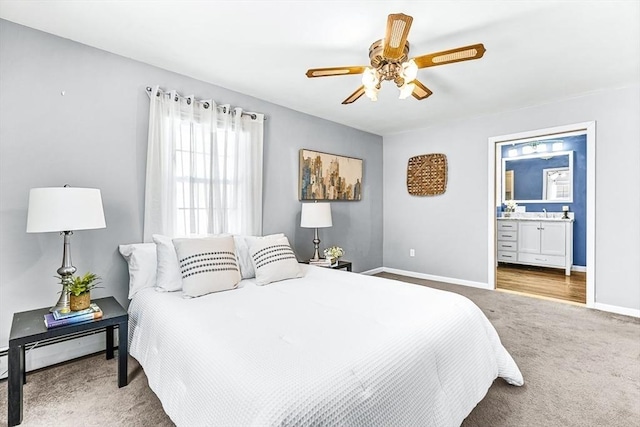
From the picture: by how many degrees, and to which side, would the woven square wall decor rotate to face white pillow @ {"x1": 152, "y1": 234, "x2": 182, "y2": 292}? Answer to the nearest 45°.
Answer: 0° — it already faces it

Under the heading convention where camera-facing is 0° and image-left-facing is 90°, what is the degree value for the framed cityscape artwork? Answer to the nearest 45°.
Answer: approximately 315°

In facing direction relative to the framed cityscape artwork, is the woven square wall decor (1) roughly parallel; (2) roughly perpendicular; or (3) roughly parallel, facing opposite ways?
roughly perpendicular

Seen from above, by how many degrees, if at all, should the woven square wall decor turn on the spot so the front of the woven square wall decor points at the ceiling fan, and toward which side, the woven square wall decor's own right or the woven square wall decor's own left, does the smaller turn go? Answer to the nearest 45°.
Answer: approximately 45° to the woven square wall decor's own left

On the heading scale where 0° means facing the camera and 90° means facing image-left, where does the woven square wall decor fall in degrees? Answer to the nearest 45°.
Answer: approximately 45°

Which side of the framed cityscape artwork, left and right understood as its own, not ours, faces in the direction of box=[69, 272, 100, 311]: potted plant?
right

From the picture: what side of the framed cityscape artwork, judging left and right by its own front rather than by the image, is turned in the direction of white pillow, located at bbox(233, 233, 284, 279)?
right
